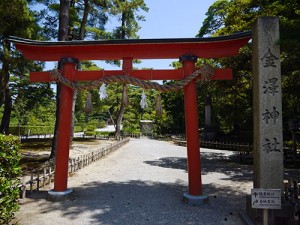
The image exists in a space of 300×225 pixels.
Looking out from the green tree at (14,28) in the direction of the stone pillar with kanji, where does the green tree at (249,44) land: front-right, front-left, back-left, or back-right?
front-left

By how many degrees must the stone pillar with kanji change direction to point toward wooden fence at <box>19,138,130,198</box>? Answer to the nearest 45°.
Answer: approximately 90° to its right

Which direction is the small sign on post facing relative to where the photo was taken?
toward the camera

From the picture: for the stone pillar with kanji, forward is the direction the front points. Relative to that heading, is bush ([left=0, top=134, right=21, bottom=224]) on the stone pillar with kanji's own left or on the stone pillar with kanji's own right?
on the stone pillar with kanji's own right

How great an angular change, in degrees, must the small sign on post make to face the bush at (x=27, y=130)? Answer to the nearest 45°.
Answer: approximately 135° to its right

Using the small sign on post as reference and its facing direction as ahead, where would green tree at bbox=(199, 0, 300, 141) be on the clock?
The green tree is roughly at 6 o'clock from the small sign on post.

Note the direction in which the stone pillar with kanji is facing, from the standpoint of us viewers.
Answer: facing the viewer

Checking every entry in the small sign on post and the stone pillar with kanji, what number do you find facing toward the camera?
2
